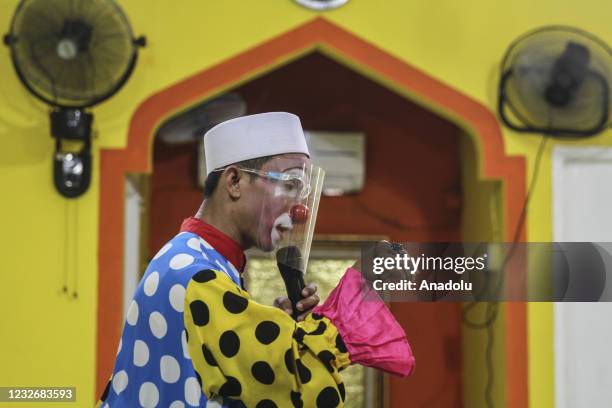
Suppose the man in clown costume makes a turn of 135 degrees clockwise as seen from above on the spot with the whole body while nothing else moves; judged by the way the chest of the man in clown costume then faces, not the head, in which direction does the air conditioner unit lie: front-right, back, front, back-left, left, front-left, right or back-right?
back-right

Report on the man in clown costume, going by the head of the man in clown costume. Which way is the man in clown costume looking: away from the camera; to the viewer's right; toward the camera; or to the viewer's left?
to the viewer's right

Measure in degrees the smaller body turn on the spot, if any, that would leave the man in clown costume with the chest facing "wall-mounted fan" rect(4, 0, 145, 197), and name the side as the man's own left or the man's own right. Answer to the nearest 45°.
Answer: approximately 90° to the man's own left

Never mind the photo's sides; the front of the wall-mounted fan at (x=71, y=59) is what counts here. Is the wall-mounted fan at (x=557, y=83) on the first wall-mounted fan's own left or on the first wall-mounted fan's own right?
on the first wall-mounted fan's own left

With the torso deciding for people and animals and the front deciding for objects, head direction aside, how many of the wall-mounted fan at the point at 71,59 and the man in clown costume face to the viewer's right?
1

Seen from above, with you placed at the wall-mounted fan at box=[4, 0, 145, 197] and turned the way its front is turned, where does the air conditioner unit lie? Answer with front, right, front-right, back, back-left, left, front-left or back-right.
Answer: back-left

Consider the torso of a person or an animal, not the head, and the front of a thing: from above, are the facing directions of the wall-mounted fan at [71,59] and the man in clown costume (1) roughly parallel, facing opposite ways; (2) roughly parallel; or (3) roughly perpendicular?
roughly perpendicular

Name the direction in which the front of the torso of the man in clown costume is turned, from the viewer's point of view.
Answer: to the viewer's right

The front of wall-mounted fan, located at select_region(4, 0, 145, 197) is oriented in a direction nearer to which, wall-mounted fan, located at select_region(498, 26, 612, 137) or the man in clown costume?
the man in clown costume
